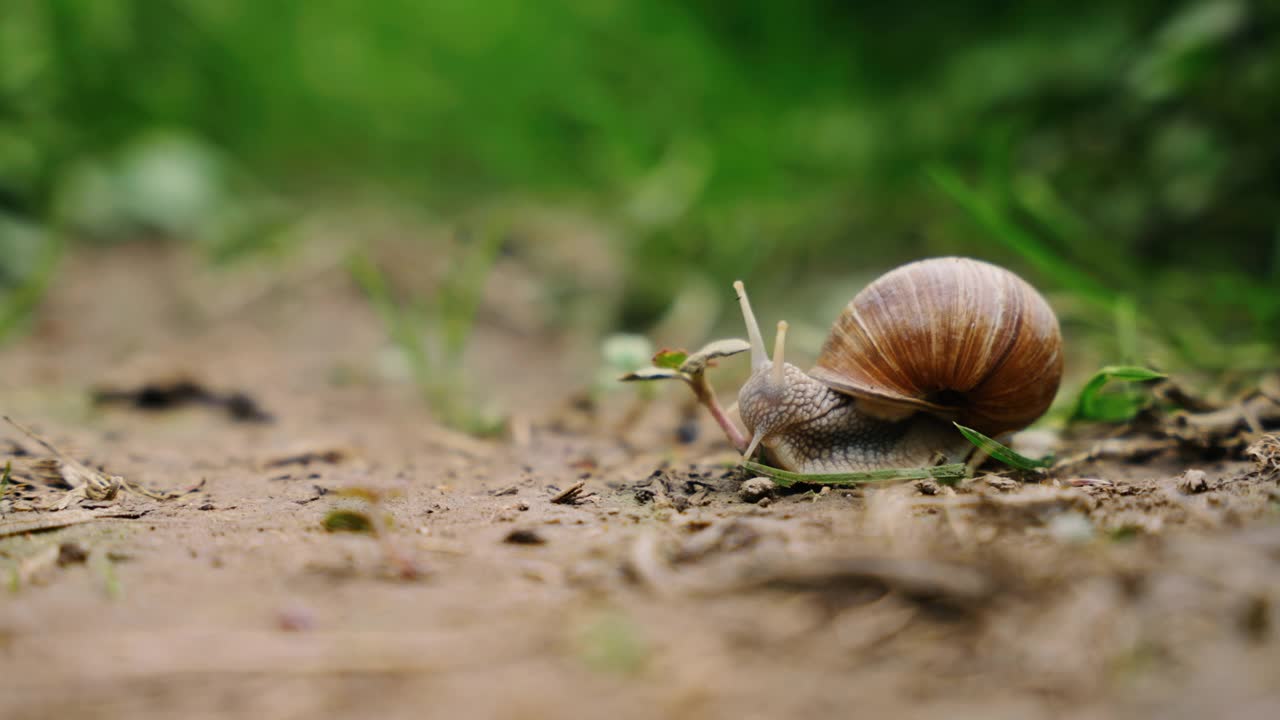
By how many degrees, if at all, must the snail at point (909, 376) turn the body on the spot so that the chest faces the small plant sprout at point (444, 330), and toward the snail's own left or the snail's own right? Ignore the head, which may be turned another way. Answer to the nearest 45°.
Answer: approximately 45° to the snail's own right

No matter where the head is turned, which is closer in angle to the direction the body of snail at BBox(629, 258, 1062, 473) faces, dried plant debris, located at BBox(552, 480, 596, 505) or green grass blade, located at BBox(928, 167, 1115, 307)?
the dried plant debris

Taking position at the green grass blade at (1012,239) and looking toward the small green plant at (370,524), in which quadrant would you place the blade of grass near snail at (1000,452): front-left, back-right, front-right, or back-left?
front-left

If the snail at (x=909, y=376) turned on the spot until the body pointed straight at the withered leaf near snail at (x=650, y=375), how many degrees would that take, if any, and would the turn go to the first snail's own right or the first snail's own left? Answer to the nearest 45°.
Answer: approximately 45° to the first snail's own left

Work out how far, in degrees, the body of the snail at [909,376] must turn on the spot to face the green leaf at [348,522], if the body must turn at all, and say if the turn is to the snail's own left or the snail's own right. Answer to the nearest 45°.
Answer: approximately 45° to the snail's own left

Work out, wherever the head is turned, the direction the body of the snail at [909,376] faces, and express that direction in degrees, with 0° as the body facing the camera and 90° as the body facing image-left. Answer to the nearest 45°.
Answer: approximately 90°

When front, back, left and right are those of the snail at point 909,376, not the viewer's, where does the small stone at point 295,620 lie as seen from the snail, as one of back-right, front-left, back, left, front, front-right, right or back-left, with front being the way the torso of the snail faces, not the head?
front-left

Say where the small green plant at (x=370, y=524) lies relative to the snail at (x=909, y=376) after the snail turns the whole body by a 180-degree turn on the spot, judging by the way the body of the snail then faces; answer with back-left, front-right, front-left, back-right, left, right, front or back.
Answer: back-right

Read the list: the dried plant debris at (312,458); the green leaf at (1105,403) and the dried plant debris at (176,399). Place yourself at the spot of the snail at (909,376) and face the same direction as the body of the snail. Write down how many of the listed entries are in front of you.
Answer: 2

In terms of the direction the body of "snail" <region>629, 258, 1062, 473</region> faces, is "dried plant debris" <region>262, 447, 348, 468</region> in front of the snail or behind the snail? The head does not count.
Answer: in front

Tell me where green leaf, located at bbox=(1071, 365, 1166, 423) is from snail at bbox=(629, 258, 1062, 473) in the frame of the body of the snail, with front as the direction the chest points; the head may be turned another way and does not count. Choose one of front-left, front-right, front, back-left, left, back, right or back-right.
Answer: back-right

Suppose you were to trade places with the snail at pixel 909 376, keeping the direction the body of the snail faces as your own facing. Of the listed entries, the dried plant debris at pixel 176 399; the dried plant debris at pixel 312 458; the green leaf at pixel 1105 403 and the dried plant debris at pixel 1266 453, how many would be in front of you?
2

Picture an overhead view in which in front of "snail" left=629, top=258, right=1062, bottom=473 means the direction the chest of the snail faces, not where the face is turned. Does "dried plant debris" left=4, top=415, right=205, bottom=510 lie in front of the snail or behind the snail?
in front

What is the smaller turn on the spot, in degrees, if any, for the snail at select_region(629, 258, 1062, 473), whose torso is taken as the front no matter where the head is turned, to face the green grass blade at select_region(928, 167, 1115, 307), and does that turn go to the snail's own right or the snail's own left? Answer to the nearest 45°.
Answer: approximately 135° to the snail's own right
